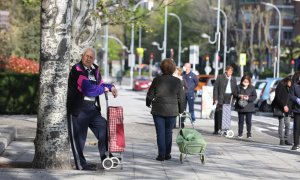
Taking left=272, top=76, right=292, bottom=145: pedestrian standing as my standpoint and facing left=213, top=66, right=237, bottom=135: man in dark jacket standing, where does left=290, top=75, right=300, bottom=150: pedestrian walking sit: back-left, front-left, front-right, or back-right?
back-left

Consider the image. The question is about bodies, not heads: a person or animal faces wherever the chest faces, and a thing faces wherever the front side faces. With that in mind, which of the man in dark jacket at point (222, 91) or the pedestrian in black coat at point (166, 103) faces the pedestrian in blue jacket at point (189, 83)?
the pedestrian in black coat at point (166, 103)

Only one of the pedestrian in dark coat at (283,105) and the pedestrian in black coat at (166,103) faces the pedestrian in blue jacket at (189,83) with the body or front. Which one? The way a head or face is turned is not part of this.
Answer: the pedestrian in black coat at (166,103)

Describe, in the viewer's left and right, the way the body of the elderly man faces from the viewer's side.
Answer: facing the viewer and to the right of the viewer

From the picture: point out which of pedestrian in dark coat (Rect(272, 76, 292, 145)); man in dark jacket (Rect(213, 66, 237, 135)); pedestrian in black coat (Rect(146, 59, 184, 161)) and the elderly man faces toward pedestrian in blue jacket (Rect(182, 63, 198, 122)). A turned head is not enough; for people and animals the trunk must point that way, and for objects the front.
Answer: pedestrian in black coat (Rect(146, 59, 184, 161))

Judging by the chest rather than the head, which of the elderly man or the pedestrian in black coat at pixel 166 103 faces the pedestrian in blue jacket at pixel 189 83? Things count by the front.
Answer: the pedestrian in black coat at pixel 166 103

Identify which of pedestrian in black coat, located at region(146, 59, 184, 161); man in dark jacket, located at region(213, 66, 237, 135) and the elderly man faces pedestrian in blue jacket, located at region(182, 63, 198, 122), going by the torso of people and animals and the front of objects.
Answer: pedestrian in black coat, located at region(146, 59, 184, 161)

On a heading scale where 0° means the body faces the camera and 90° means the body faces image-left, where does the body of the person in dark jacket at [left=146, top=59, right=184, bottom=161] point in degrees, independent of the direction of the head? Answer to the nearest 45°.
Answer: approximately 180°

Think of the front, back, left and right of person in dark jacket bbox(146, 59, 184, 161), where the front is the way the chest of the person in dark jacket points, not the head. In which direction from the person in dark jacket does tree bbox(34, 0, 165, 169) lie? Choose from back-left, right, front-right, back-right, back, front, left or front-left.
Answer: back-left

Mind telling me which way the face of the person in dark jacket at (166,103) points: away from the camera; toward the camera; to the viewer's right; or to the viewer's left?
away from the camera

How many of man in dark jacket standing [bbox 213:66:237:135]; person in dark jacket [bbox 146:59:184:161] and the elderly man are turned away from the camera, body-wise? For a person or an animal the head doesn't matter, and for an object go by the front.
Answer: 1
